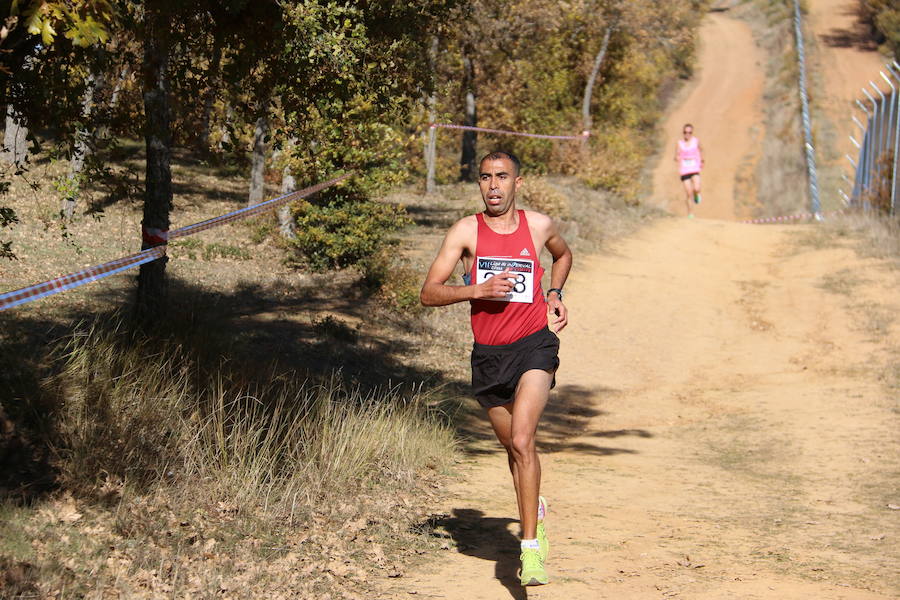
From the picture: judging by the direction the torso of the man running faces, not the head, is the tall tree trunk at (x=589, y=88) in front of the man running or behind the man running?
behind

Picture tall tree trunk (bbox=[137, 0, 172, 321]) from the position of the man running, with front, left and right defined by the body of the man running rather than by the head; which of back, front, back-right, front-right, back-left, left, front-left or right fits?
back-right

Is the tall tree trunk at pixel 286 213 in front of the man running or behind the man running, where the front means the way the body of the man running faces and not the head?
behind

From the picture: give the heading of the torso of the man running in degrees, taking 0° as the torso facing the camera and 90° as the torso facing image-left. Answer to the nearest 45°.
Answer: approximately 0°

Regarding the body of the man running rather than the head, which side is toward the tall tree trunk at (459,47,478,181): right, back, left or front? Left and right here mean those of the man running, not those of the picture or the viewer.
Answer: back

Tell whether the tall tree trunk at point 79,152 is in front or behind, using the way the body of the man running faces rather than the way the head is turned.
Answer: behind

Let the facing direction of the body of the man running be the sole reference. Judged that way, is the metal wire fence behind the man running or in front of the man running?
behind

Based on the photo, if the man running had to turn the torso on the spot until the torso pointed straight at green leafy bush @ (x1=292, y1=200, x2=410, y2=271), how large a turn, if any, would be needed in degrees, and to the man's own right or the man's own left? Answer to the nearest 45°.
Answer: approximately 180°
